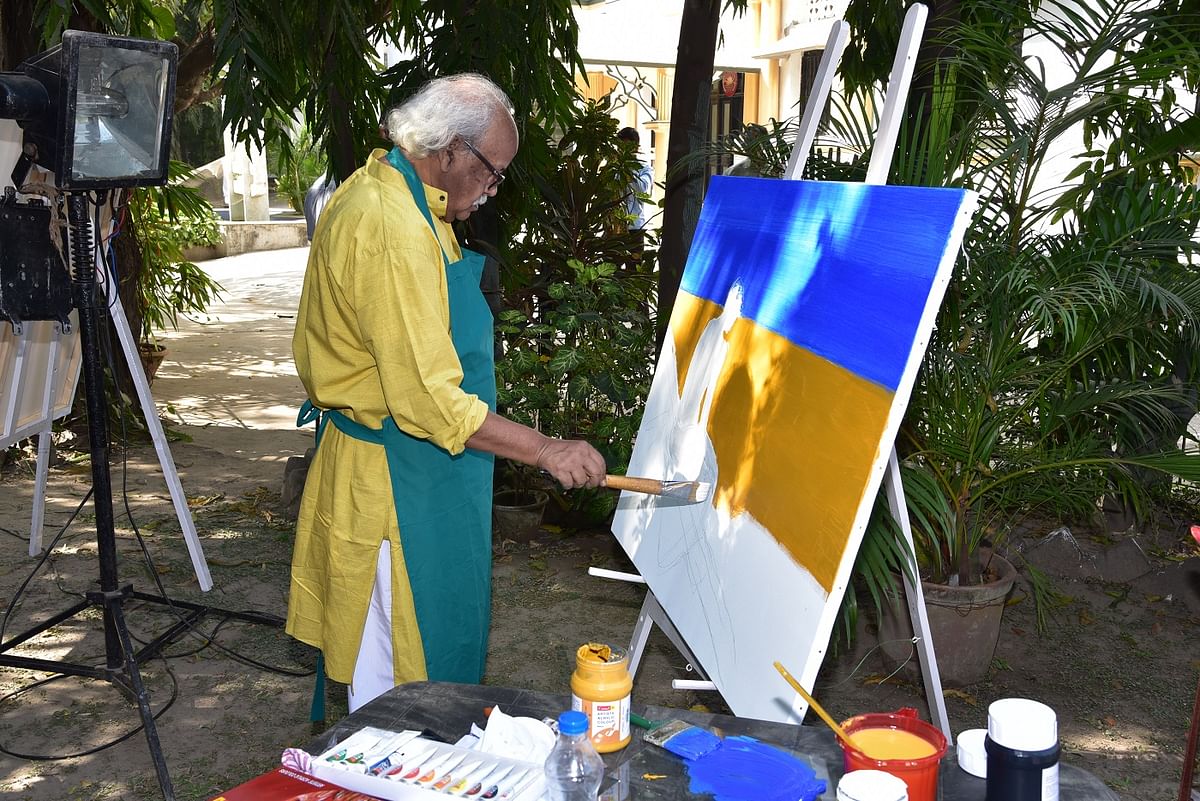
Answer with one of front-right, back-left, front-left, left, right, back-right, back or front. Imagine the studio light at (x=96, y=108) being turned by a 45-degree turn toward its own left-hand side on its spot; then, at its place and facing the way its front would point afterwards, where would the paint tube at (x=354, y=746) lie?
right

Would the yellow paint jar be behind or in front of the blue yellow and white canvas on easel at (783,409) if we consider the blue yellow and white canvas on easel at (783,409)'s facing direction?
in front

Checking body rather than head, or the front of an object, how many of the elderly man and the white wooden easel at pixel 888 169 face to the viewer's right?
1

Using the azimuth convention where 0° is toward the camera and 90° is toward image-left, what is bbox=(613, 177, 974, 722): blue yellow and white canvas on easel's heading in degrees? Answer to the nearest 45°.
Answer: approximately 45°

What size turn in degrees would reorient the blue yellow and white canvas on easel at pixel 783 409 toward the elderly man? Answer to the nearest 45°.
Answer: approximately 45° to its right

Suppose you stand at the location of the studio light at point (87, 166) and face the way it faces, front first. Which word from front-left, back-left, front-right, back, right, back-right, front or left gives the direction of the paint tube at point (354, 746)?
front-right

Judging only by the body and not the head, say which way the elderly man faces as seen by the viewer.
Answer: to the viewer's right

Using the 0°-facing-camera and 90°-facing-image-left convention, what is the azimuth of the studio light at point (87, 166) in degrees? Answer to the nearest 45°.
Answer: approximately 315°

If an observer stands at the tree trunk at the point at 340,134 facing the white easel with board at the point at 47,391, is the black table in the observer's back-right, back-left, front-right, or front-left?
front-left

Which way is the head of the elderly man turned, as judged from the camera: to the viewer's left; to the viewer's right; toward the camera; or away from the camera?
to the viewer's right

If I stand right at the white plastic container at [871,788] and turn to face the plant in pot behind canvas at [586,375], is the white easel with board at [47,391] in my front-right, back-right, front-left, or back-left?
front-left

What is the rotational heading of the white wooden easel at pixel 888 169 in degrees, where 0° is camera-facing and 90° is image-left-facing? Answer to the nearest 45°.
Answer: approximately 45°

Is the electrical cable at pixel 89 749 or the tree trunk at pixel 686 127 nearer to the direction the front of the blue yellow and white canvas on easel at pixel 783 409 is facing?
the electrical cable

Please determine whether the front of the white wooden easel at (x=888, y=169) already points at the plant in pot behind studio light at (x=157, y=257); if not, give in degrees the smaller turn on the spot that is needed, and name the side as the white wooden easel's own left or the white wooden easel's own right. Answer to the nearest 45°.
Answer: approximately 90° to the white wooden easel's own right

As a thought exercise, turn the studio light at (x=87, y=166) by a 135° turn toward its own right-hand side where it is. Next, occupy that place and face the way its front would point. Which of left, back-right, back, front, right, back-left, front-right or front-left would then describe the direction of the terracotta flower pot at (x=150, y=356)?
right

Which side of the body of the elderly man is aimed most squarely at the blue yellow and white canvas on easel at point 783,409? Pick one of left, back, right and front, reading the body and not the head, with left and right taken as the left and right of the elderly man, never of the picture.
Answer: front
